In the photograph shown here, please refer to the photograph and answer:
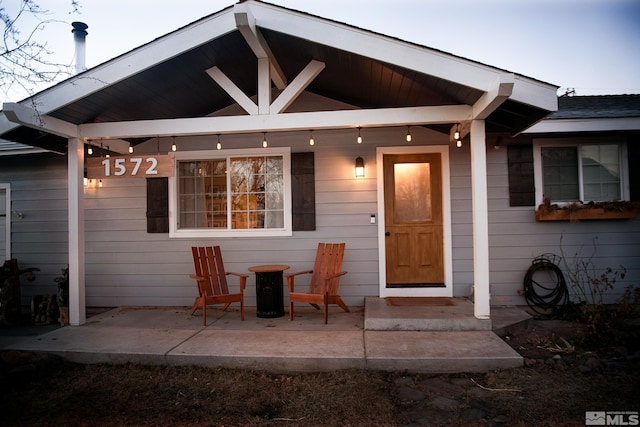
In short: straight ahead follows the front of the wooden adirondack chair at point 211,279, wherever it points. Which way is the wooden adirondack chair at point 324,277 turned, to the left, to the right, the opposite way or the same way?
to the right

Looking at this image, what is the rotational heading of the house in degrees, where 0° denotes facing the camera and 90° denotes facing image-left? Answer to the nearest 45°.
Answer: approximately 0°

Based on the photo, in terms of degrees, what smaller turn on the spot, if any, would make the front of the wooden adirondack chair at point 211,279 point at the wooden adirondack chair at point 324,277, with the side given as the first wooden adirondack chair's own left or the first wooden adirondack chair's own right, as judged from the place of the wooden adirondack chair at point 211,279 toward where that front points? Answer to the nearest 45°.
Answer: approximately 45° to the first wooden adirondack chair's own left

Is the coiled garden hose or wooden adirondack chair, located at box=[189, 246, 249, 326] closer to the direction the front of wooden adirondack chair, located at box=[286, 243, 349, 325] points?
the wooden adirondack chair

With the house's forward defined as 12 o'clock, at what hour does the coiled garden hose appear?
The coiled garden hose is roughly at 9 o'clock from the house.

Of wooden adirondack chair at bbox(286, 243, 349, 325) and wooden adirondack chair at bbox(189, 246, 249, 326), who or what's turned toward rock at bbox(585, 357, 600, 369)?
wooden adirondack chair at bbox(189, 246, 249, 326)

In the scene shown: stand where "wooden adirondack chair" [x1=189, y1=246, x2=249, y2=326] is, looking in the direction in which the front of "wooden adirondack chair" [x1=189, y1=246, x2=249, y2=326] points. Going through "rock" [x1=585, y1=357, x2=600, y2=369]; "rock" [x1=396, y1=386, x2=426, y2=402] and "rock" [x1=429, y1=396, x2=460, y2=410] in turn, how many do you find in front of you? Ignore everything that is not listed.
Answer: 3

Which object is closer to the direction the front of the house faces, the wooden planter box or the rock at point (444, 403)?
the rock

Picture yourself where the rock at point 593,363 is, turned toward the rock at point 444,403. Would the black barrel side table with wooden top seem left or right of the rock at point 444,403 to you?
right

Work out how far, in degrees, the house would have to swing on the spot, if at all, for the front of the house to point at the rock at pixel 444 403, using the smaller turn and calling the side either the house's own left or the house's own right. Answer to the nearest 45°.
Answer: approximately 45° to the house's own left
